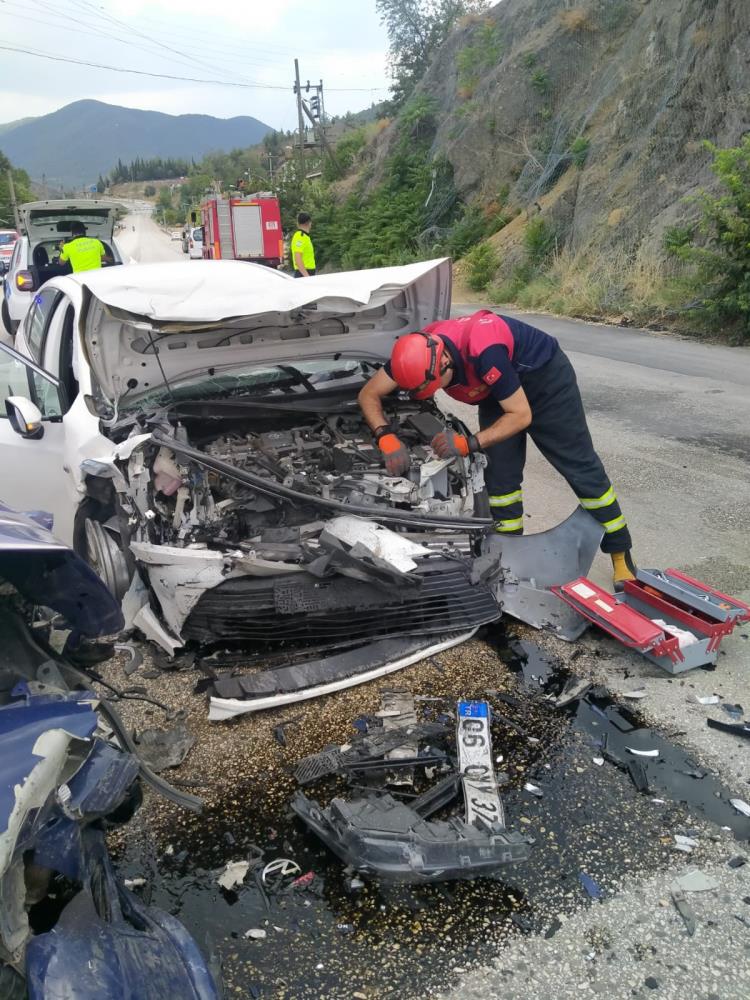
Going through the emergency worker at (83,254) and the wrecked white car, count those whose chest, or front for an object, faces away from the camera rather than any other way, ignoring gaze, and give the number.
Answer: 1

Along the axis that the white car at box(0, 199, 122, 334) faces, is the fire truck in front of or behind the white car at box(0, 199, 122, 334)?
in front

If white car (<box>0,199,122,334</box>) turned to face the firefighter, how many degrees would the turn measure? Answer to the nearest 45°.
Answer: approximately 180°

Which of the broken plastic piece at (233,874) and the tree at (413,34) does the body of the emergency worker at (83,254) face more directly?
the tree

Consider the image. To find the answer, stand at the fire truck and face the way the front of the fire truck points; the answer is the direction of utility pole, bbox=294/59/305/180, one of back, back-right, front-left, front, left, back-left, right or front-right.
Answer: front-right

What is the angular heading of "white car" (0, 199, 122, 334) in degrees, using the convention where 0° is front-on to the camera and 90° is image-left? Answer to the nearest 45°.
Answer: approximately 180°

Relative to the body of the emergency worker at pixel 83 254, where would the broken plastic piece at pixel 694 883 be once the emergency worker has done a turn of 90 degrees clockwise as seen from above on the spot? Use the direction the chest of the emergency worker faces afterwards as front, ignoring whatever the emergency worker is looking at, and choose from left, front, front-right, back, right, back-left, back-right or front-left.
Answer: right

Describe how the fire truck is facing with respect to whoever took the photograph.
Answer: facing away from the viewer and to the left of the viewer

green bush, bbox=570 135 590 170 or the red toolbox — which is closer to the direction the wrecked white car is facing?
the red toolbox

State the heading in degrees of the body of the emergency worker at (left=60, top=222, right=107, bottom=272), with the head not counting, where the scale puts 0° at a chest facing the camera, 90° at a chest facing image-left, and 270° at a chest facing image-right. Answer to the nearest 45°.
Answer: approximately 180°

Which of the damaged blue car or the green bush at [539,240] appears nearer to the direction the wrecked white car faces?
the damaged blue car

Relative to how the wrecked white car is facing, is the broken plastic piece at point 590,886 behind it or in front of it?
in front

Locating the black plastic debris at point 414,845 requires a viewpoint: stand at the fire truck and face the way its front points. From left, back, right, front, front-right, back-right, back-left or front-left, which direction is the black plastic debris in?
back-left

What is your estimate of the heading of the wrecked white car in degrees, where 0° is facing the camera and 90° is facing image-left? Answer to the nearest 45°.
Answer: approximately 315°

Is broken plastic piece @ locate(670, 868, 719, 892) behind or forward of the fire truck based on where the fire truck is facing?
behind
